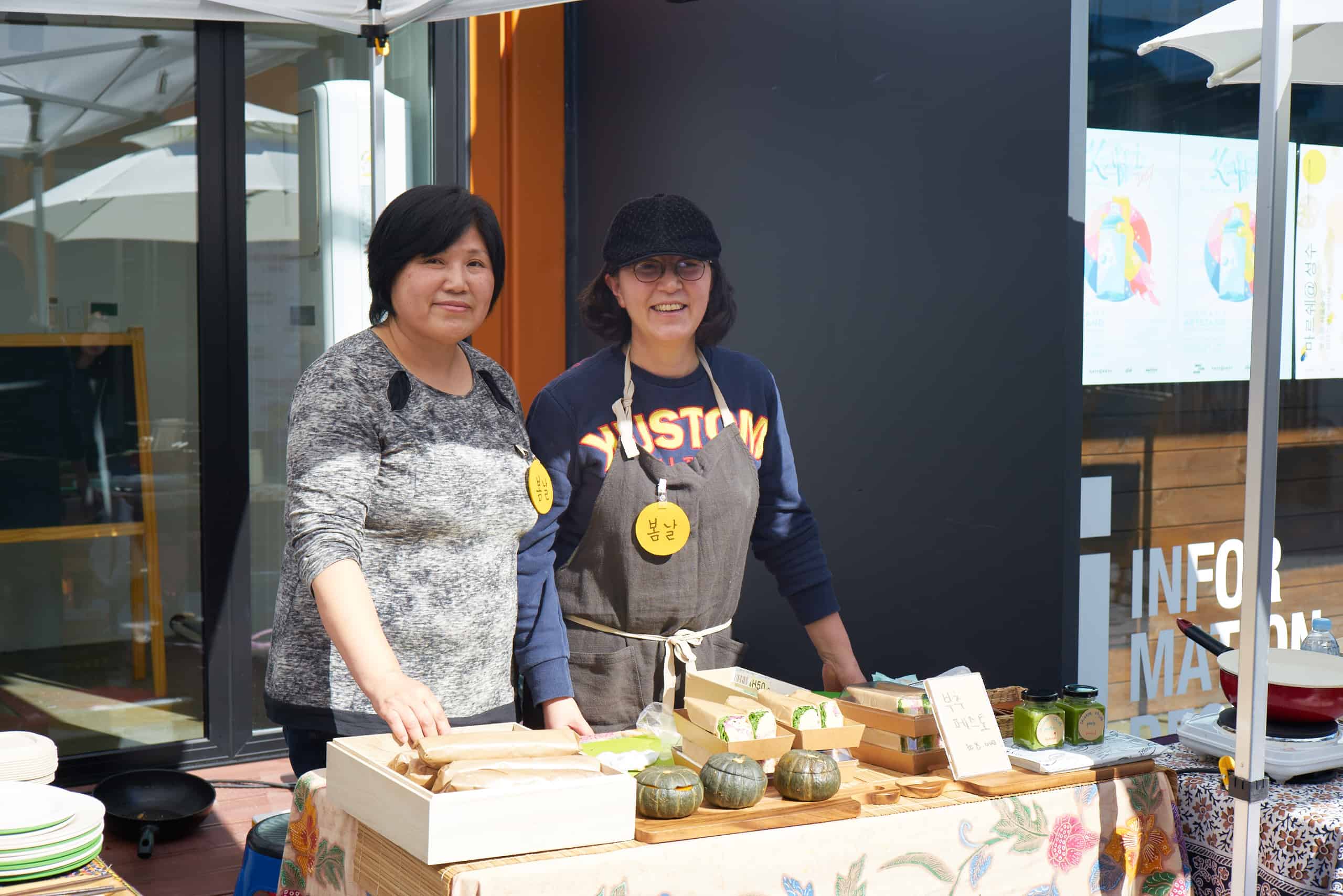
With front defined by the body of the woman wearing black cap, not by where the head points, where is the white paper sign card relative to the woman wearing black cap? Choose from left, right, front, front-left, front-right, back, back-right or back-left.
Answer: front-left

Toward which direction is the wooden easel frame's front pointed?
toward the camera

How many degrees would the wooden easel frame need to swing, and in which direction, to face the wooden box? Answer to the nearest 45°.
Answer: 0° — it already faces it

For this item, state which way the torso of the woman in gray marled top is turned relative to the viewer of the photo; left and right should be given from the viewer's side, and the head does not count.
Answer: facing the viewer and to the right of the viewer

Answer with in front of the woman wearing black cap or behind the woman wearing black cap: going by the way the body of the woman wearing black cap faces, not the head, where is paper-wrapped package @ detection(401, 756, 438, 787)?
in front

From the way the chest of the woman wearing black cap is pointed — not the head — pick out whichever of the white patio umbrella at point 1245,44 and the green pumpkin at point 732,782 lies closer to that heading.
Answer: the green pumpkin

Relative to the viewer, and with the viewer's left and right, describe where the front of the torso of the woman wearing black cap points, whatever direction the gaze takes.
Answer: facing the viewer

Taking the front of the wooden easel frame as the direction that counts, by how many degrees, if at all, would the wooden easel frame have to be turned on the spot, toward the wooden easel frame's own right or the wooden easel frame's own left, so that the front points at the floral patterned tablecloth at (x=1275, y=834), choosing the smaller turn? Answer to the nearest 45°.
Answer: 0° — it already faces it

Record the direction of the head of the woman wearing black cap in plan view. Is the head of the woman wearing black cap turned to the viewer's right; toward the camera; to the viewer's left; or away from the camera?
toward the camera

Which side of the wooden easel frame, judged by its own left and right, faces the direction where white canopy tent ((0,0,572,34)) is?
front

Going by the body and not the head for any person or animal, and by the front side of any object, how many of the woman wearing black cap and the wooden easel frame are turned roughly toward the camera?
2
